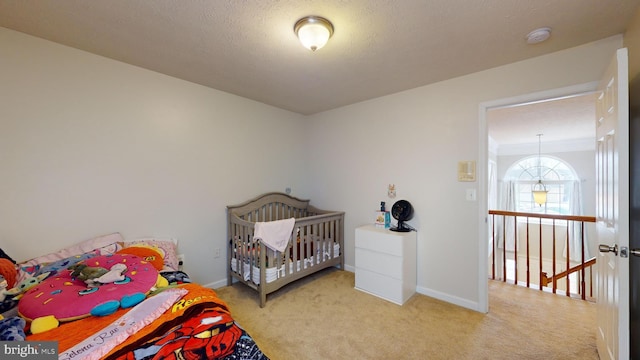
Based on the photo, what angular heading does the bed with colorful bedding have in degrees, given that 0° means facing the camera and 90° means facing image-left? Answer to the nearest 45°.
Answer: approximately 315°

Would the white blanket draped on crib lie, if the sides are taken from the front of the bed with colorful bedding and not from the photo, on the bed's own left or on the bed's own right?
on the bed's own left

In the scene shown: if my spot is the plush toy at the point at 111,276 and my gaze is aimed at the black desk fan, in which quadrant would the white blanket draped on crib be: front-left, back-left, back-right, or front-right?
front-left

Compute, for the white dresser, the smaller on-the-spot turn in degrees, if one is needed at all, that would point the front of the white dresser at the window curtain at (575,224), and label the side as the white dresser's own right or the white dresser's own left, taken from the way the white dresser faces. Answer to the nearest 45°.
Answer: approximately 180°

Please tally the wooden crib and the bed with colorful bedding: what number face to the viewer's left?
0

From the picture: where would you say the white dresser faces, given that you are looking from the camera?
facing the viewer and to the left of the viewer

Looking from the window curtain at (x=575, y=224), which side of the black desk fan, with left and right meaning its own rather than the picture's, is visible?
back

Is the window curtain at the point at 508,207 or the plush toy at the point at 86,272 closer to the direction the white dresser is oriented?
the plush toy

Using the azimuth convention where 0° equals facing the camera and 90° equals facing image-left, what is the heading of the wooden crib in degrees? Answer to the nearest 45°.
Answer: approximately 315°

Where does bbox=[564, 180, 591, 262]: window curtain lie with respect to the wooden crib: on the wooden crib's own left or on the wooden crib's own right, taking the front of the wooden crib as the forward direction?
on the wooden crib's own left

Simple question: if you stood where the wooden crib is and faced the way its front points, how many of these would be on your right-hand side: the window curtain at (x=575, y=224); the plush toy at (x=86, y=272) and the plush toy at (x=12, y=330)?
2
